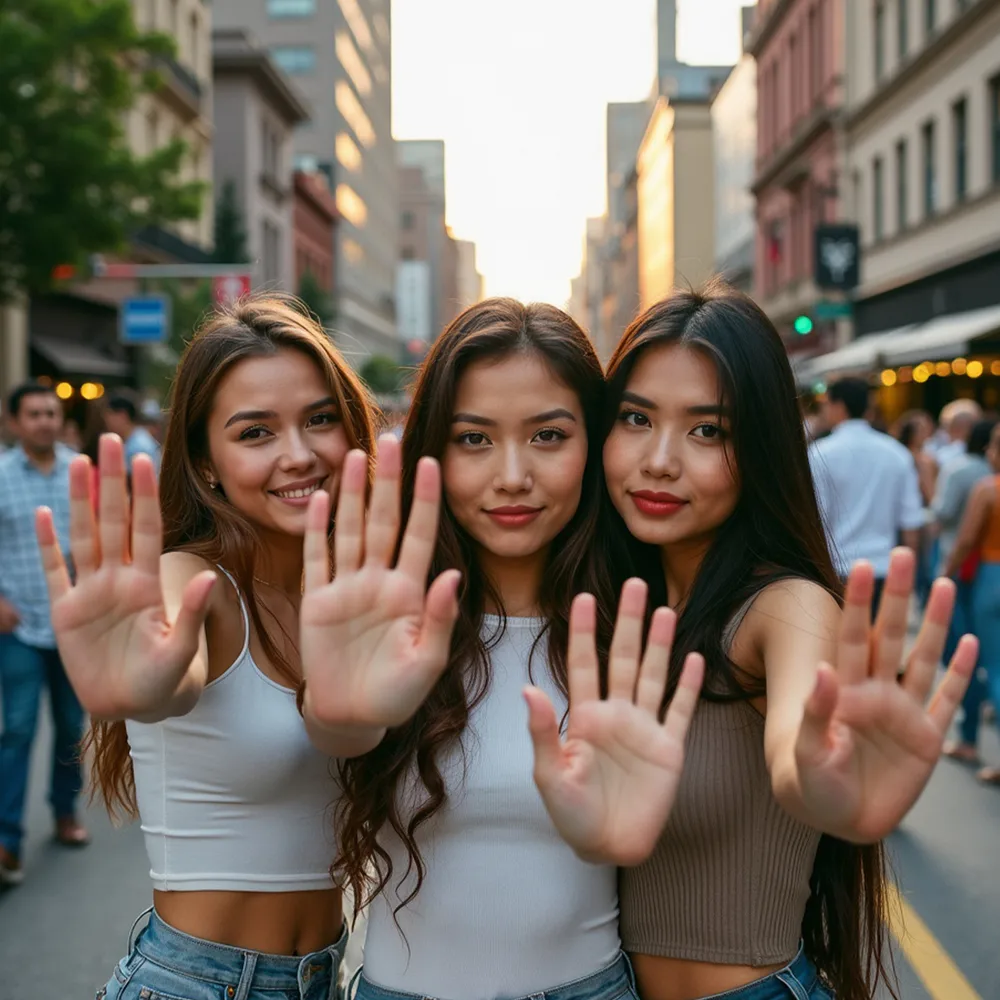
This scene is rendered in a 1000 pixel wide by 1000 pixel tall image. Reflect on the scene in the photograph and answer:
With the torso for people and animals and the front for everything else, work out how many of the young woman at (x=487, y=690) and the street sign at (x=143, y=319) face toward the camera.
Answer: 2

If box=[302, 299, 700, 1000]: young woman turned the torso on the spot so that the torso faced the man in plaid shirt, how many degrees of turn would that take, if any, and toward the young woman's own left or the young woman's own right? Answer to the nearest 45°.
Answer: approximately 135° to the young woman's own right

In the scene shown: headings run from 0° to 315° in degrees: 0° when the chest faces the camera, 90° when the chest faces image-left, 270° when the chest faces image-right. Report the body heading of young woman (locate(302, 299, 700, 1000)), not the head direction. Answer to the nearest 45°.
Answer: approximately 0°

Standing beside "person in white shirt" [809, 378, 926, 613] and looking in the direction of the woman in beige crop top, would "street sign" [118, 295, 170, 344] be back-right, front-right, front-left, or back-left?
back-right

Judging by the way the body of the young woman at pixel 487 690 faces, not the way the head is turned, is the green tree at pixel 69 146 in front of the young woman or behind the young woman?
behind

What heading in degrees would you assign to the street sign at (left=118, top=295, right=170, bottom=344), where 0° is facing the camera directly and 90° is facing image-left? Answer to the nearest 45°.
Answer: approximately 0°

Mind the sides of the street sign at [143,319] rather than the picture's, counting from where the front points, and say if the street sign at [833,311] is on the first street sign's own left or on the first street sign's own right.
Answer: on the first street sign's own left

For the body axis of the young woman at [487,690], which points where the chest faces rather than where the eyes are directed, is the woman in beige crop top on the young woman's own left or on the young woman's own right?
on the young woman's own left
